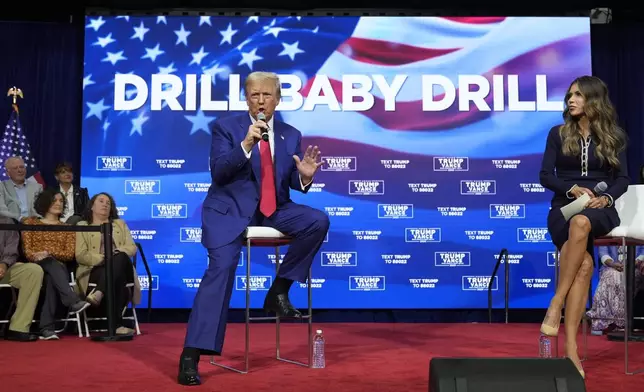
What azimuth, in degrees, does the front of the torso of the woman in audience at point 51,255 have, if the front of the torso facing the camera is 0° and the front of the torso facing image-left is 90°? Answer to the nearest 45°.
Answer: approximately 315°

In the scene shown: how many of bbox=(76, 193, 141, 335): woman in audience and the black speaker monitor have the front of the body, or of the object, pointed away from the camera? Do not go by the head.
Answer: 1

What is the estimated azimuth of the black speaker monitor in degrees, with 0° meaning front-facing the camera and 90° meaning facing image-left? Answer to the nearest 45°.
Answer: approximately 180°

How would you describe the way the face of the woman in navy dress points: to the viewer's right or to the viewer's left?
to the viewer's left

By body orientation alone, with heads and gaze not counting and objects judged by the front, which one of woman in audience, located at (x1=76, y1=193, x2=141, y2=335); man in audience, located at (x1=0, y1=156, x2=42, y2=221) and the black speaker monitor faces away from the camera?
the black speaker monitor

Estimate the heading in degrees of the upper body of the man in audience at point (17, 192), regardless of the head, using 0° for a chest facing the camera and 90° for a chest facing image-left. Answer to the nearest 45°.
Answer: approximately 315°

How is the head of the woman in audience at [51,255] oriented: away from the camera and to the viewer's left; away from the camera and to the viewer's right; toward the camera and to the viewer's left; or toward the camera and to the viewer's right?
toward the camera and to the viewer's right

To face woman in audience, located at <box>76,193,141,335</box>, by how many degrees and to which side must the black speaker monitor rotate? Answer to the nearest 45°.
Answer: approximately 45° to its left

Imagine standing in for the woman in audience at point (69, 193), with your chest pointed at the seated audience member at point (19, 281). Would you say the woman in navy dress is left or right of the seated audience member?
left

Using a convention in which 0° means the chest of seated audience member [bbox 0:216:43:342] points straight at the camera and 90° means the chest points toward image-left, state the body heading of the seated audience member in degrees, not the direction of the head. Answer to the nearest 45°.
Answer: approximately 315°

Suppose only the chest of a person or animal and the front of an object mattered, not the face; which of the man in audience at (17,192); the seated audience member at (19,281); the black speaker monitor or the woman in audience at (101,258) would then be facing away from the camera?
the black speaker monitor

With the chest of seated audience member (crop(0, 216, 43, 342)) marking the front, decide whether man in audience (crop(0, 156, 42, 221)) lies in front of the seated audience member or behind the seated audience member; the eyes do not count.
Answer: behind
